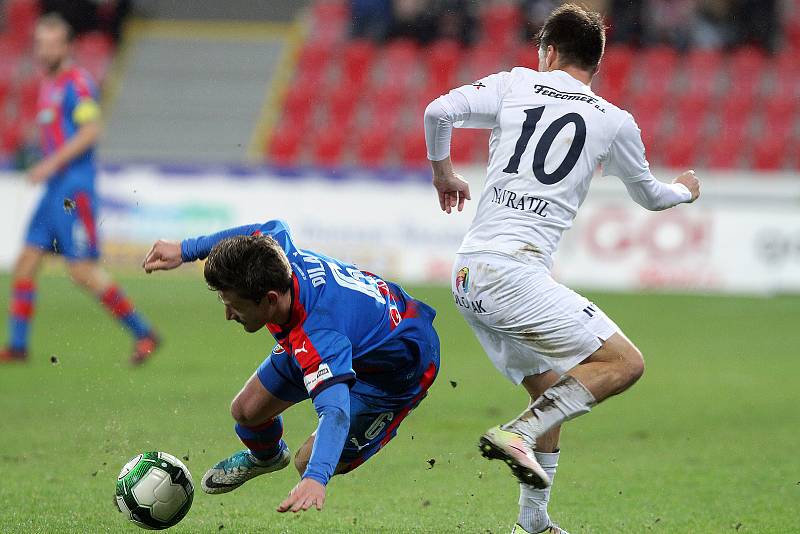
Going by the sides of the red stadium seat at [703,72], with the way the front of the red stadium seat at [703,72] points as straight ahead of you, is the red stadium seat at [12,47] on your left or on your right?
on your right

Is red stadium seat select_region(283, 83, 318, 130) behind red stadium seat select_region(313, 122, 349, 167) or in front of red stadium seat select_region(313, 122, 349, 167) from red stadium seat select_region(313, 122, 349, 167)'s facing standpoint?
behind

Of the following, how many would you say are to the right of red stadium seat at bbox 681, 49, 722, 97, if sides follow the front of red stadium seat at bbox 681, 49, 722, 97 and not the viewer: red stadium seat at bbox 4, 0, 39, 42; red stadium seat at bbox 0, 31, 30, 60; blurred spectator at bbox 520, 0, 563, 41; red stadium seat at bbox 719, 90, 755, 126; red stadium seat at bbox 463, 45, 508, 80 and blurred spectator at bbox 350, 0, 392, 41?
5

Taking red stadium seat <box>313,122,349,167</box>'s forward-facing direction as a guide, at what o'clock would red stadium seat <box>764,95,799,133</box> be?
red stadium seat <box>764,95,799,133</box> is roughly at 9 o'clock from red stadium seat <box>313,122,349,167</box>.

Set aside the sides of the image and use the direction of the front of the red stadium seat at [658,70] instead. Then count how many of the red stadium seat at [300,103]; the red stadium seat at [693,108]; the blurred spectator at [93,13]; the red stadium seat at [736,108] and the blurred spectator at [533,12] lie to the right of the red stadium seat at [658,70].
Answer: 3

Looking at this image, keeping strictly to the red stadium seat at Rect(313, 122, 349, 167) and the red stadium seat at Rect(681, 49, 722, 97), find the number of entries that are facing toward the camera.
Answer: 2

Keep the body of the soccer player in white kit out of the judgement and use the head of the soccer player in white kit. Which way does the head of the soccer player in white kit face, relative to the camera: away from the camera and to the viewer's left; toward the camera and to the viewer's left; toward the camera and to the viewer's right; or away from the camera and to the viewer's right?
away from the camera and to the viewer's left

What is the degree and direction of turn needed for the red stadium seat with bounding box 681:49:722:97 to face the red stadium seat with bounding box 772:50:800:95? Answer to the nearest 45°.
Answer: approximately 90° to its left

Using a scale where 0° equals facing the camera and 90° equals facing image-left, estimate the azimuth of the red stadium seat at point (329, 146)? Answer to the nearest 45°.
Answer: approximately 0°

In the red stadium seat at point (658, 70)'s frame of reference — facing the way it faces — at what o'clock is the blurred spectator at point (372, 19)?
The blurred spectator is roughly at 3 o'clock from the red stadium seat.
